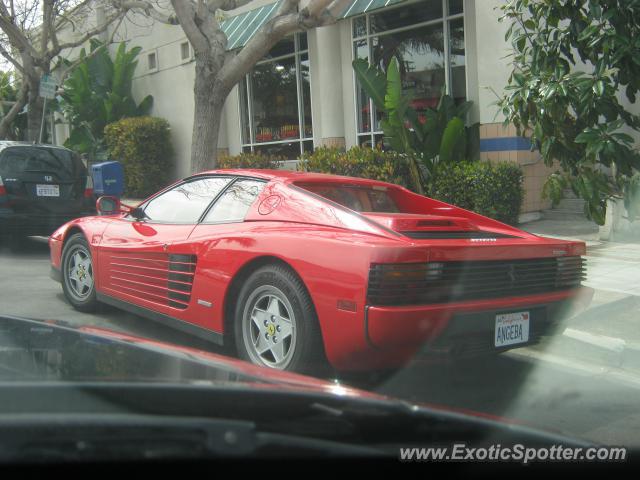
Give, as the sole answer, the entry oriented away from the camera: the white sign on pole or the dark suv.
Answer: the dark suv

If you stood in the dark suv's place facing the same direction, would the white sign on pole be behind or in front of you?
in front

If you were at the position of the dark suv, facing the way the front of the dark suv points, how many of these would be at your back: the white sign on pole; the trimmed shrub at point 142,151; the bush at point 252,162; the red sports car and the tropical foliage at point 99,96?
1

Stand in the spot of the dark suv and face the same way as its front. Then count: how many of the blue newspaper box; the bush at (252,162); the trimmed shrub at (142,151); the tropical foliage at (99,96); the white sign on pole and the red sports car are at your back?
1

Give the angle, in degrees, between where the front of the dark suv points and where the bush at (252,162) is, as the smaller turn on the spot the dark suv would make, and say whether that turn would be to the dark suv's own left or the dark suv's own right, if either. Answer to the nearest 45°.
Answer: approximately 45° to the dark suv's own right

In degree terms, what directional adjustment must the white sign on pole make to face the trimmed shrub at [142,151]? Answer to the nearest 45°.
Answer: approximately 135° to its left

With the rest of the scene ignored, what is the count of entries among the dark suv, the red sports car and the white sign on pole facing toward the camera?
1

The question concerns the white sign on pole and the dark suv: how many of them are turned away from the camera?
1

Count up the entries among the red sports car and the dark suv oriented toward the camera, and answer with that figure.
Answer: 0

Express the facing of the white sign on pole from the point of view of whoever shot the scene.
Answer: facing the viewer

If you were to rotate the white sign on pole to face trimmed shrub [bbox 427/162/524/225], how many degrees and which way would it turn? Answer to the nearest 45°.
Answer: approximately 45° to its left

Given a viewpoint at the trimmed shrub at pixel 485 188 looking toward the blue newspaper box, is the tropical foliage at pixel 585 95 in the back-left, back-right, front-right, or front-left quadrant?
back-left

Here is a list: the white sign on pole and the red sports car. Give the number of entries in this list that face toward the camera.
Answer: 1

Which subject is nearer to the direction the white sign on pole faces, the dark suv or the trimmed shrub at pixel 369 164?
the dark suv

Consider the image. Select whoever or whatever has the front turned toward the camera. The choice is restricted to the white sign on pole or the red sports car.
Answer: the white sign on pole

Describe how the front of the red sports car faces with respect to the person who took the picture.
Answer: facing away from the viewer and to the left of the viewer

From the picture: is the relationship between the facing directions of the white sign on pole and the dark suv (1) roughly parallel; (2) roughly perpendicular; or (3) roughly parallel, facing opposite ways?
roughly parallel, facing opposite ways

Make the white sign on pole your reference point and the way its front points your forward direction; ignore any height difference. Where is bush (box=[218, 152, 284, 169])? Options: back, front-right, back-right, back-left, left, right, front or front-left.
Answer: left

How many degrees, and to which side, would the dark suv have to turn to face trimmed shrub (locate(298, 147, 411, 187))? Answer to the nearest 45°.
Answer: approximately 90° to its right

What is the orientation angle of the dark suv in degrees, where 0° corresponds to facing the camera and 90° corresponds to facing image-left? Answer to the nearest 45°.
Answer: approximately 180°
